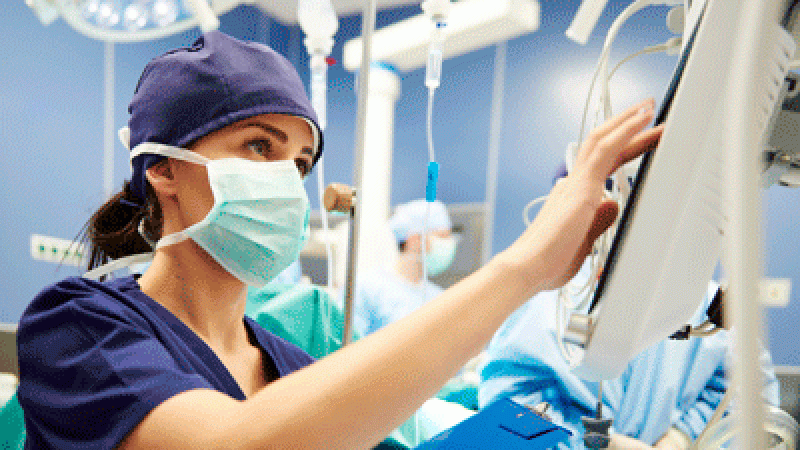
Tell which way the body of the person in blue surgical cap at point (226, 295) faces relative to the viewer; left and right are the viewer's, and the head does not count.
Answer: facing the viewer and to the right of the viewer

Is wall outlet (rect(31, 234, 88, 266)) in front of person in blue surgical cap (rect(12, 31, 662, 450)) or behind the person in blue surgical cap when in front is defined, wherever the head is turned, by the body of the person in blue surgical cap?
behind

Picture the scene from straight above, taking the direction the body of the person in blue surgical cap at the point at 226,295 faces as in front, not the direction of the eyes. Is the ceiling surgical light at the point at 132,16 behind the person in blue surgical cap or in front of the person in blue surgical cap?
behind
